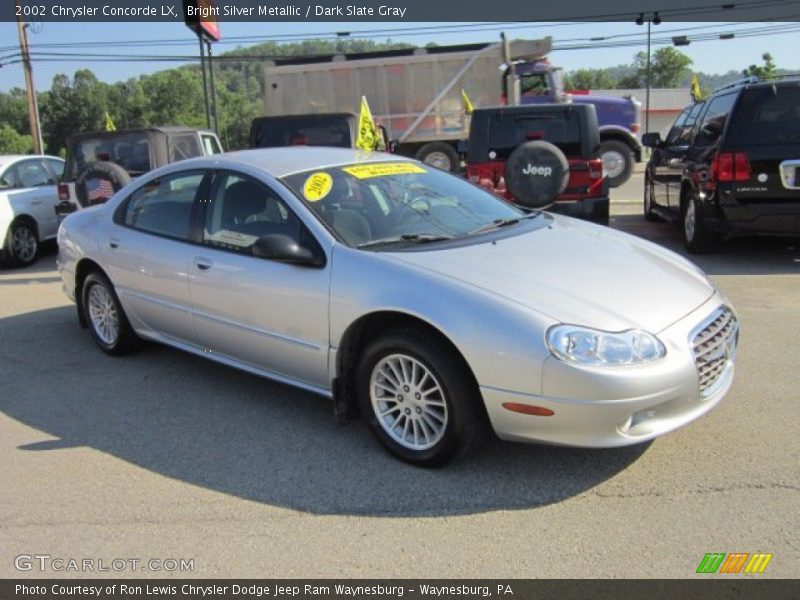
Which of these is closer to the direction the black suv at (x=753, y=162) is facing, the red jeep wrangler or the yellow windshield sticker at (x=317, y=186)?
the red jeep wrangler

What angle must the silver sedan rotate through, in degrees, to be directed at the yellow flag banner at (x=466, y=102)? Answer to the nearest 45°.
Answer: approximately 135° to its left

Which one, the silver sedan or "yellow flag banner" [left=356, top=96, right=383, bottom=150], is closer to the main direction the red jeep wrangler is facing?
the yellow flag banner

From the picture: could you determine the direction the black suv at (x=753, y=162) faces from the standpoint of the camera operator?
facing away from the viewer and to the left of the viewer

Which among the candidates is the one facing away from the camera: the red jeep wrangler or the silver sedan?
the red jeep wrangler

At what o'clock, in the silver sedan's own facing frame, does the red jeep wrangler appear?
The red jeep wrangler is roughly at 8 o'clock from the silver sedan.

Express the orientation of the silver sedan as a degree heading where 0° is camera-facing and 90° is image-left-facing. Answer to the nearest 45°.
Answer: approximately 315°

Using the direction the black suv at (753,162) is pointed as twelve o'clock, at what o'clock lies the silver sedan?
The silver sedan is roughly at 8 o'clock from the black suv.

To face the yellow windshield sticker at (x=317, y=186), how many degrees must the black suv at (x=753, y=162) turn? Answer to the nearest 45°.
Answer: approximately 90° to its left

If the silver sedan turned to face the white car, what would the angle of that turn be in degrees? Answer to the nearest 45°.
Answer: approximately 180°

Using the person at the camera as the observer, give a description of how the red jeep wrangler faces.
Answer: facing away from the viewer

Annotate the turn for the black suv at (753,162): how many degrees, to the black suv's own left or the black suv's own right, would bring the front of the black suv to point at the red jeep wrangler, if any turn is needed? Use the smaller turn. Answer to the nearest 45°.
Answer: approximately 45° to the black suv's own left

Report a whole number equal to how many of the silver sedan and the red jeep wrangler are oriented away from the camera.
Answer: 1

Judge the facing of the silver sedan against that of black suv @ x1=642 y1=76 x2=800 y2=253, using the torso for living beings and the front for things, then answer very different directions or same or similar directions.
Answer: very different directions
